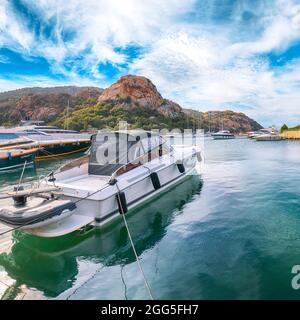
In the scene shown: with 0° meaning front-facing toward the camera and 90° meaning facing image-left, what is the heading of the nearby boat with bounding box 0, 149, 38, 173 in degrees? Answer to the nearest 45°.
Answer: approximately 270°

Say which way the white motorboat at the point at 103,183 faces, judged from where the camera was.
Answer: facing away from the viewer and to the right of the viewer

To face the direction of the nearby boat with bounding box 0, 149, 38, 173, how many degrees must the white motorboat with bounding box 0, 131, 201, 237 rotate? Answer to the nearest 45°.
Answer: approximately 90° to its left

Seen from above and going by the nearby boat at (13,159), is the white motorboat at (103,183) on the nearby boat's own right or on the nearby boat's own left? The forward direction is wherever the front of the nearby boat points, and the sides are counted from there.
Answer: on the nearby boat's own right

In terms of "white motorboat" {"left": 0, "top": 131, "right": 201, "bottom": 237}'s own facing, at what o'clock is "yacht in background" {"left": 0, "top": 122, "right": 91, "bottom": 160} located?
The yacht in background is roughly at 10 o'clock from the white motorboat.

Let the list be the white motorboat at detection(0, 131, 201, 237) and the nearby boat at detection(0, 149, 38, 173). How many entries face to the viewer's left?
0
